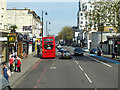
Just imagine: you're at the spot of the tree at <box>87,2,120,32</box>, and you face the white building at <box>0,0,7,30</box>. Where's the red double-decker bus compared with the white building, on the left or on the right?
right

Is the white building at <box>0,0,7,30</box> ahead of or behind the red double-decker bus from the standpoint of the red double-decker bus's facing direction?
behind

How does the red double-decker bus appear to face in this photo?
away from the camera

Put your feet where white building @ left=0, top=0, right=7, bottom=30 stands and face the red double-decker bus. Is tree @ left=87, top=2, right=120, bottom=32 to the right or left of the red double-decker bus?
right

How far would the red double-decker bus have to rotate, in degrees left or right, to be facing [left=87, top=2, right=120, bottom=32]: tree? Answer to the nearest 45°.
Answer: approximately 135° to its right
